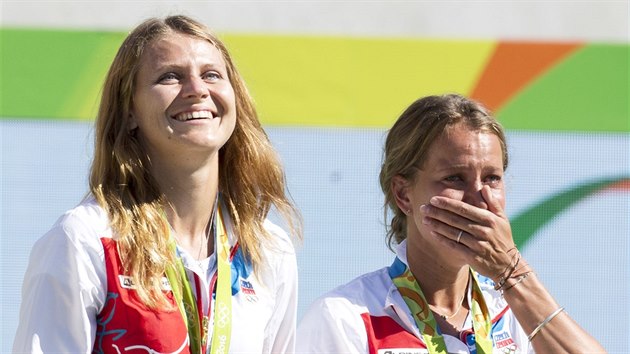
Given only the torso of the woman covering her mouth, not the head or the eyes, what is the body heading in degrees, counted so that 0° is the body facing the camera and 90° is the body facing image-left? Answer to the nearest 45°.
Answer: approximately 315°

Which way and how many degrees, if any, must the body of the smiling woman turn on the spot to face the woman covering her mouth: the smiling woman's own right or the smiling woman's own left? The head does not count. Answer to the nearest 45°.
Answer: approximately 45° to the smiling woman's own left

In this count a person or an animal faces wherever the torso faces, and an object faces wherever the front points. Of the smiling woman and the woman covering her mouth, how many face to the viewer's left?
0

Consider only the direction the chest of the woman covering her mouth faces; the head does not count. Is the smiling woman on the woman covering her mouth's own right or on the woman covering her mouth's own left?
on the woman covering her mouth's own right

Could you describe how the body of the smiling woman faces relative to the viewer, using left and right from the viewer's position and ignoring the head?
facing the viewer and to the right of the viewer
